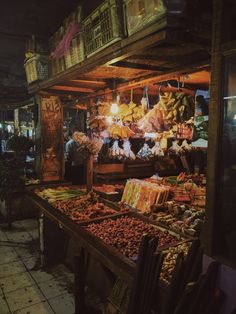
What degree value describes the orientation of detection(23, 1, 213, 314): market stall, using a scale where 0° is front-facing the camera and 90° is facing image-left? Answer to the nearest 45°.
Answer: approximately 45°

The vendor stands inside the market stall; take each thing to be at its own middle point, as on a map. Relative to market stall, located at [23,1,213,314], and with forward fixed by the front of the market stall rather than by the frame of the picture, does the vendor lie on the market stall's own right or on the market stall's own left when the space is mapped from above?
on the market stall's own right
